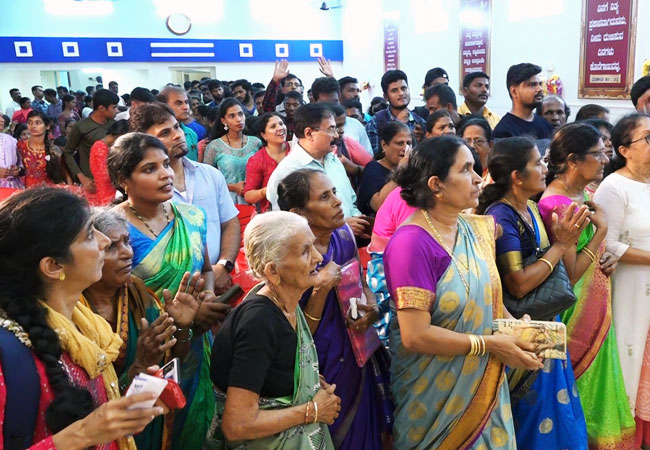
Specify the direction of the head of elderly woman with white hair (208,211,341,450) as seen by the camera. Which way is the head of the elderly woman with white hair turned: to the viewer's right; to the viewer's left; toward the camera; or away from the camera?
to the viewer's right

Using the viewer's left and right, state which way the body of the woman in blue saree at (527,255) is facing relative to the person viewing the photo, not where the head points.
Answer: facing to the right of the viewer

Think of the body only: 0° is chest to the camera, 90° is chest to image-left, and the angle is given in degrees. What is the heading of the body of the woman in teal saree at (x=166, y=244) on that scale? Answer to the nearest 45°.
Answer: approximately 315°

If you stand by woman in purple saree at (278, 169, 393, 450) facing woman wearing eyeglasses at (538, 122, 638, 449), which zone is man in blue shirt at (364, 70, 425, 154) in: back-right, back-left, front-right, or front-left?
front-left

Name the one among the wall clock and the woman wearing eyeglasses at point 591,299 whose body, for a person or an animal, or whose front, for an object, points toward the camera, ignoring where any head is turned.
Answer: the wall clock

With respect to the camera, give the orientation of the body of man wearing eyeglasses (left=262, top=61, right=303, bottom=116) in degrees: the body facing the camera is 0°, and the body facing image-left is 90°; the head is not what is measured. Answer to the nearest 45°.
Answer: approximately 315°

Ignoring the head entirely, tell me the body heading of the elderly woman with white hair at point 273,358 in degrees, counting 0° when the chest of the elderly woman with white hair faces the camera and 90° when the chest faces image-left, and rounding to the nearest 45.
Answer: approximately 270°
